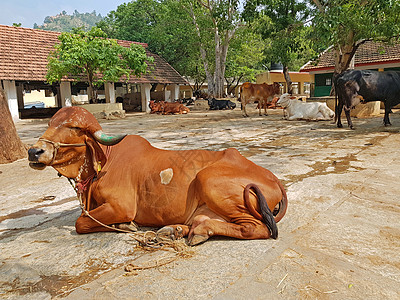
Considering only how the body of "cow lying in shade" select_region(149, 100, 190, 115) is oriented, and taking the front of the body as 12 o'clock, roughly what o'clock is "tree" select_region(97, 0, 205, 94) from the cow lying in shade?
The tree is roughly at 3 o'clock from the cow lying in shade.

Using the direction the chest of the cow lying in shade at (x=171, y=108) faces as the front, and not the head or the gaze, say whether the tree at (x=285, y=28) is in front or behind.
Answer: behind

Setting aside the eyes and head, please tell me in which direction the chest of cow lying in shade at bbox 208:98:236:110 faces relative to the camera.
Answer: to the viewer's left

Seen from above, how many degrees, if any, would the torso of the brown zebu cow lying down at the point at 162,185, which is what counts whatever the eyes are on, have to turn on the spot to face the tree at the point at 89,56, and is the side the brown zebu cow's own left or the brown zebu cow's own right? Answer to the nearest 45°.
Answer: approximately 90° to the brown zebu cow's own right

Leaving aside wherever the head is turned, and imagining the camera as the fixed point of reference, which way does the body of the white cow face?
to the viewer's left

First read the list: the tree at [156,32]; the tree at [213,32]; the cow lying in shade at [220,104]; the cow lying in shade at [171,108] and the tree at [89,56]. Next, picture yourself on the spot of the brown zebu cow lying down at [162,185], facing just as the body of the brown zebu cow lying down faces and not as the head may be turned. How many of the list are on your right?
5

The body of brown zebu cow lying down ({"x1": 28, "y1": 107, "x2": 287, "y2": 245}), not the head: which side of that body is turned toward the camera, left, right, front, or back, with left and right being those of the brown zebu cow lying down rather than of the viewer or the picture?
left

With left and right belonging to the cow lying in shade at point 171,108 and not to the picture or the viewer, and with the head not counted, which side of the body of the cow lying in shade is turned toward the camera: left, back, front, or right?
left

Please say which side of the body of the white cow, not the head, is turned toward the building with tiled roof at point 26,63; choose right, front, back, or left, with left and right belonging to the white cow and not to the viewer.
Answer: front

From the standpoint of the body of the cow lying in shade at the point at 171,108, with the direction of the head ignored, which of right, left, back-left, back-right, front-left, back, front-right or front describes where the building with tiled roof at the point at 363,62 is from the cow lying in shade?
back
